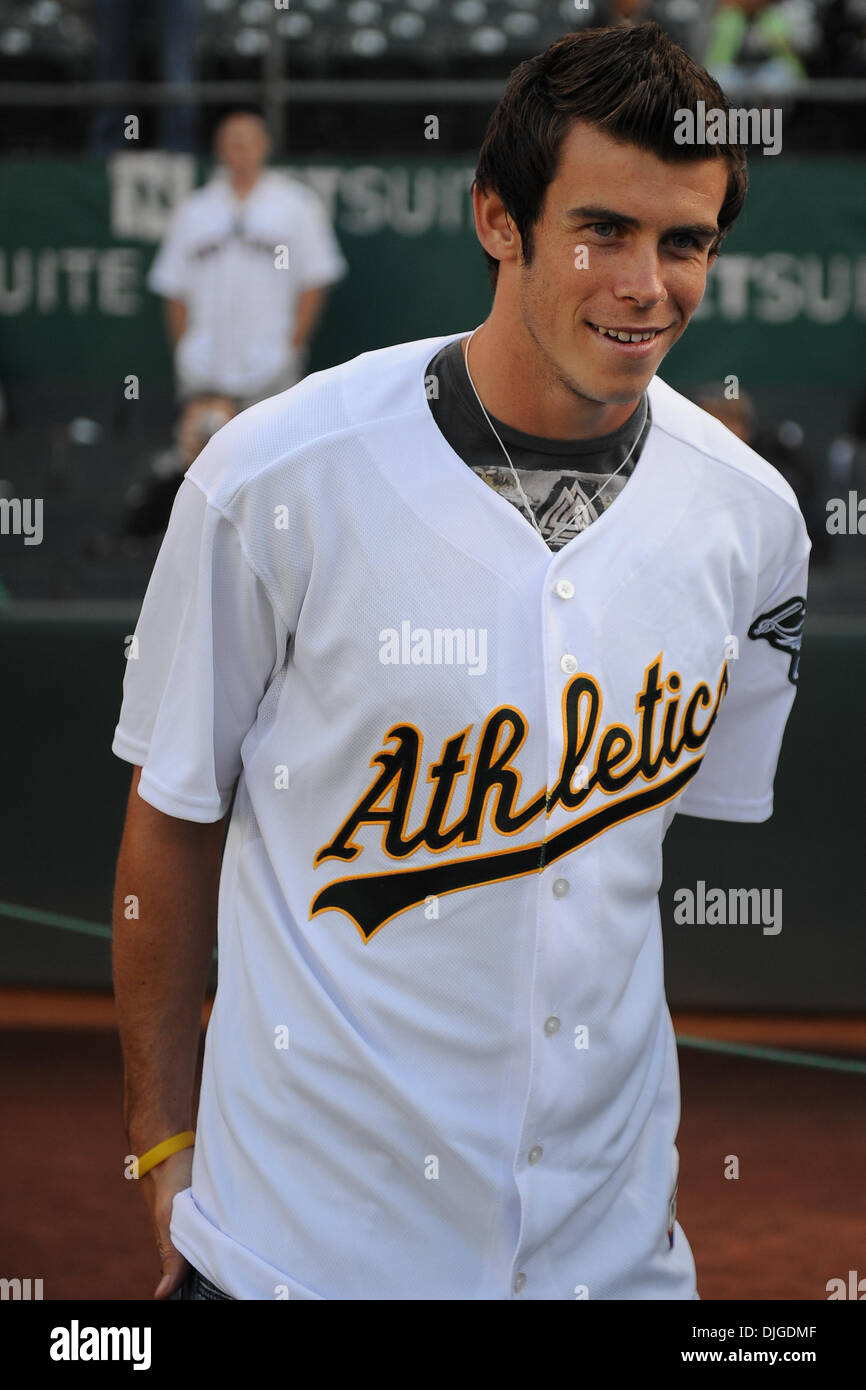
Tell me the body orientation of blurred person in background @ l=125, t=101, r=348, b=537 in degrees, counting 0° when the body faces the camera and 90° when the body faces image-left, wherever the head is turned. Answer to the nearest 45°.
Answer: approximately 0°

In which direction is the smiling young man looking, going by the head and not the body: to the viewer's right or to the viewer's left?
to the viewer's right

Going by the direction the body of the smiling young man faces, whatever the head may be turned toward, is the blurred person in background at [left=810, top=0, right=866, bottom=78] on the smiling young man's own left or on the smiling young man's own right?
on the smiling young man's own left

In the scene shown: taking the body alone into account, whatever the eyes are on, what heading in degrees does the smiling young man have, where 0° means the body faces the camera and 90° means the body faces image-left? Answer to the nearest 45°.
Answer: approximately 315°

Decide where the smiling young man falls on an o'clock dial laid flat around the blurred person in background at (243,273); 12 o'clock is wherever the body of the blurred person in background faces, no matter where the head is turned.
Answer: The smiling young man is roughly at 12 o'clock from the blurred person in background.
